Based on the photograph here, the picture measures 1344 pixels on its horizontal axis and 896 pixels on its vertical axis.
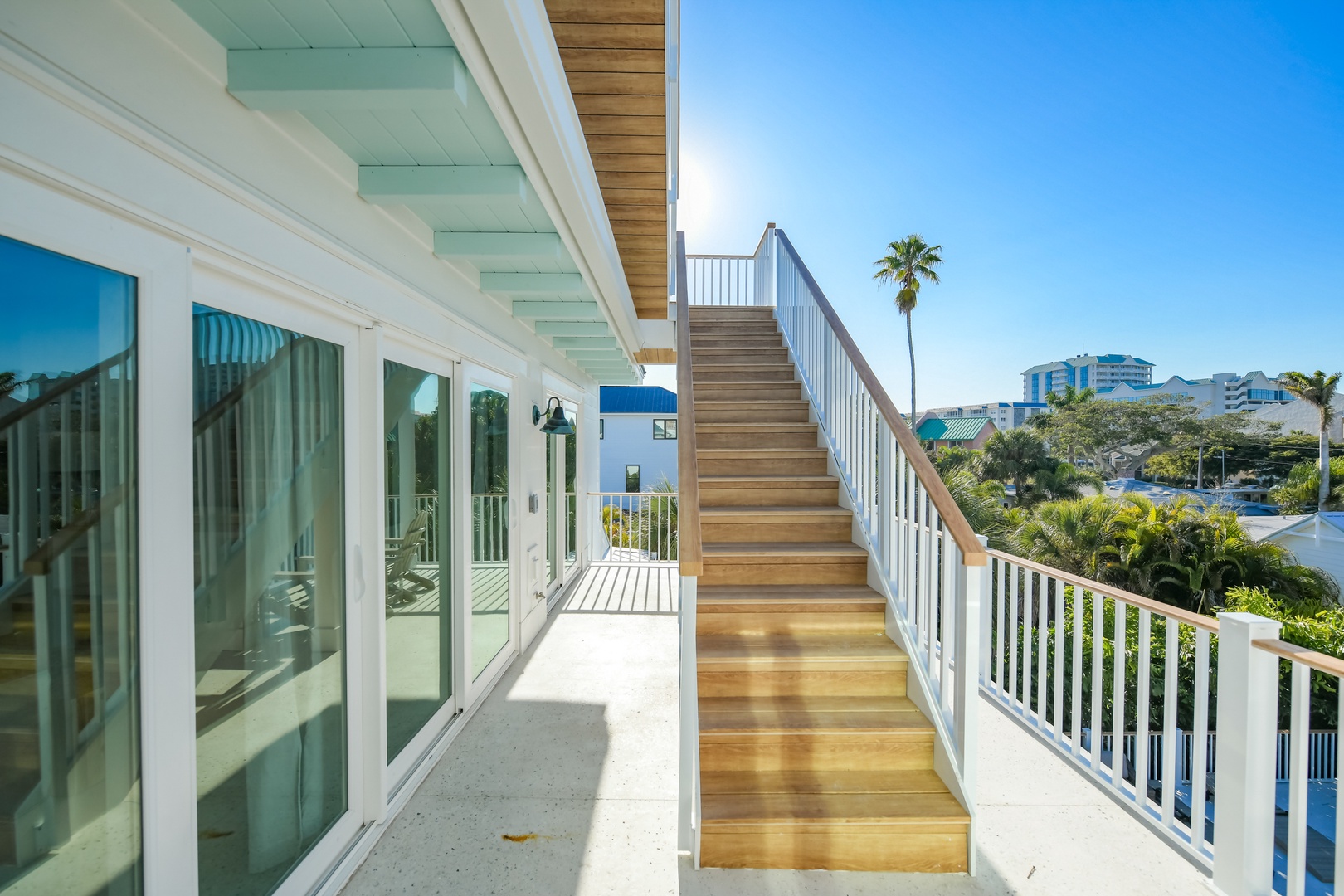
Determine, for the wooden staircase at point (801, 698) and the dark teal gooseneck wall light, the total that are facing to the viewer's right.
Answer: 1

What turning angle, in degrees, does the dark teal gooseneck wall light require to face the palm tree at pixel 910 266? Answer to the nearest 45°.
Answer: approximately 45° to its left

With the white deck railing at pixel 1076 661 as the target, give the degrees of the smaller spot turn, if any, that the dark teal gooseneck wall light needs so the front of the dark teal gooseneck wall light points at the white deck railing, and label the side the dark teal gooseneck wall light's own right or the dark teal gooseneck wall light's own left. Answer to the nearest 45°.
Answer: approximately 45° to the dark teal gooseneck wall light's own right

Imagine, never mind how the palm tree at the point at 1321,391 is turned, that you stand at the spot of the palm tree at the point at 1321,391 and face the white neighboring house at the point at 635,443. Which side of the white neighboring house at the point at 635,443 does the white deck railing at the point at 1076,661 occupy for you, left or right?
left

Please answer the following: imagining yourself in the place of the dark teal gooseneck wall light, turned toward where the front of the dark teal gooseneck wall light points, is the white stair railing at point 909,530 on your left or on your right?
on your right

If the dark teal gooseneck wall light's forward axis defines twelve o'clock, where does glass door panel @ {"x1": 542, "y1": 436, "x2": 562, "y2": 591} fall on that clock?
The glass door panel is roughly at 9 o'clock from the dark teal gooseneck wall light.

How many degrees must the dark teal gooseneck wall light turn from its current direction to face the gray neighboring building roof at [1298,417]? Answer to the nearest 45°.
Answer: approximately 45° to its left

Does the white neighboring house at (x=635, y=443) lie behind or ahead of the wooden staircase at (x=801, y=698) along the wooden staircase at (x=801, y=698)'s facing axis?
behind

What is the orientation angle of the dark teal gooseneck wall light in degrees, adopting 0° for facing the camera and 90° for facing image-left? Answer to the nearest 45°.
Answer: approximately 270°
